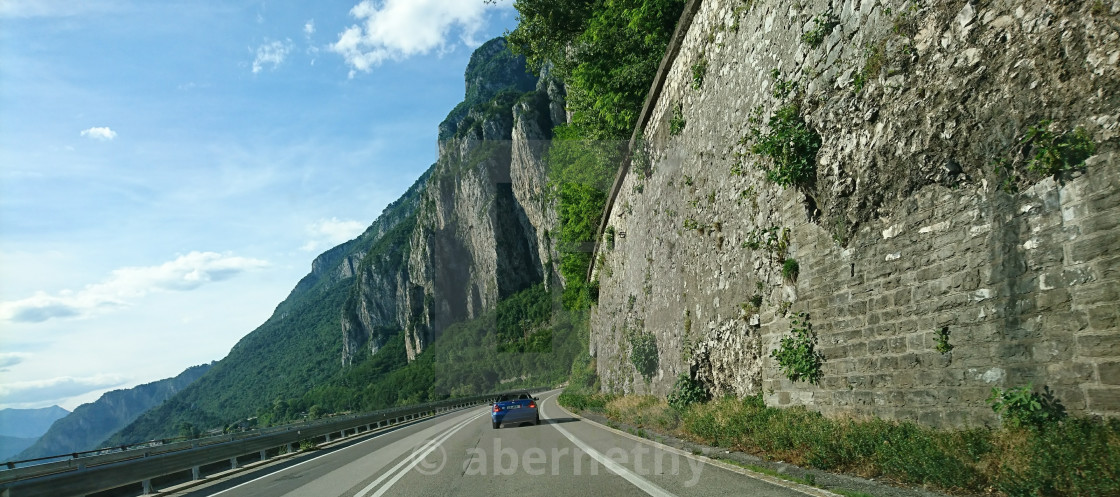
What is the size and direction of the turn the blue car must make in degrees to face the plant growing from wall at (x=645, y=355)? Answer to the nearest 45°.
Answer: approximately 90° to its right

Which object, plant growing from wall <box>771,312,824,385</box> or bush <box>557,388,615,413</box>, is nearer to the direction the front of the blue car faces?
the bush

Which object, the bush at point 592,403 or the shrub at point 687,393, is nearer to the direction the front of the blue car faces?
the bush

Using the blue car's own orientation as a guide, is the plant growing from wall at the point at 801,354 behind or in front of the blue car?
behind

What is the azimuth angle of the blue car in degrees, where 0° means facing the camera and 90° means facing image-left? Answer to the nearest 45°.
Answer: approximately 180°

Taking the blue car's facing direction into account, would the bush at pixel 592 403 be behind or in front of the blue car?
in front

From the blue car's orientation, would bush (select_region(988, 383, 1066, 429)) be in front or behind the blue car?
behind
